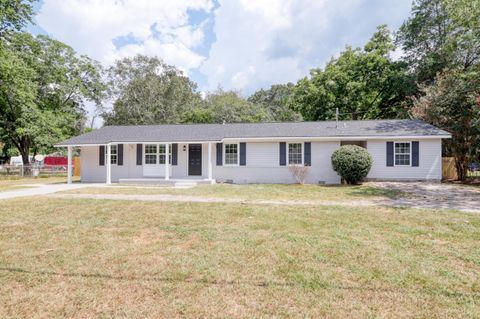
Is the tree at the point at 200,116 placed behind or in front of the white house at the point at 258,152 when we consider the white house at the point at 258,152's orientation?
behind

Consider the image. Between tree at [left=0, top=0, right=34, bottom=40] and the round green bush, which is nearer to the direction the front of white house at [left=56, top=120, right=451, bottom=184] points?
the round green bush

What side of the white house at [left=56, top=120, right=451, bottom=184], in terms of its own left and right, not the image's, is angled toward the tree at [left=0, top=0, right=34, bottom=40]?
right

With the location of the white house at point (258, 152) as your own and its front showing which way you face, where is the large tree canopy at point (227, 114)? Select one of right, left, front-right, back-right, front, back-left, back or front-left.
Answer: back

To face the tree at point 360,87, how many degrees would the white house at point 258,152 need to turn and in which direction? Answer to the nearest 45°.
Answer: approximately 135° to its left

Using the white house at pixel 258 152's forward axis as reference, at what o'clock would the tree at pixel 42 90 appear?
The tree is roughly at 4 o'clock from the white house.

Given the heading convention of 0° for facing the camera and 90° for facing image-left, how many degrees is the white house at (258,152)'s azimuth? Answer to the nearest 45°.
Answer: approximately 0°

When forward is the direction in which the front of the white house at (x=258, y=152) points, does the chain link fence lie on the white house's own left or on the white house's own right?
on the white house's own right

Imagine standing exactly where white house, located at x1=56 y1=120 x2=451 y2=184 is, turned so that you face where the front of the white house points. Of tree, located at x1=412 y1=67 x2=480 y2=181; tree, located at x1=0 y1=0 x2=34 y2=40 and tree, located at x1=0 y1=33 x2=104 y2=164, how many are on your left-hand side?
1

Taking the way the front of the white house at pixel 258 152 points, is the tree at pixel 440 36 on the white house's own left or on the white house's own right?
on the white house's own left

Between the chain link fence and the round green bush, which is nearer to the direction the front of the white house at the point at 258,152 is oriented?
the round green bush

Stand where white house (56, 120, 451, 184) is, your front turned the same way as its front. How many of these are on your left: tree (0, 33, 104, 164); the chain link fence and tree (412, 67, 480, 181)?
1
